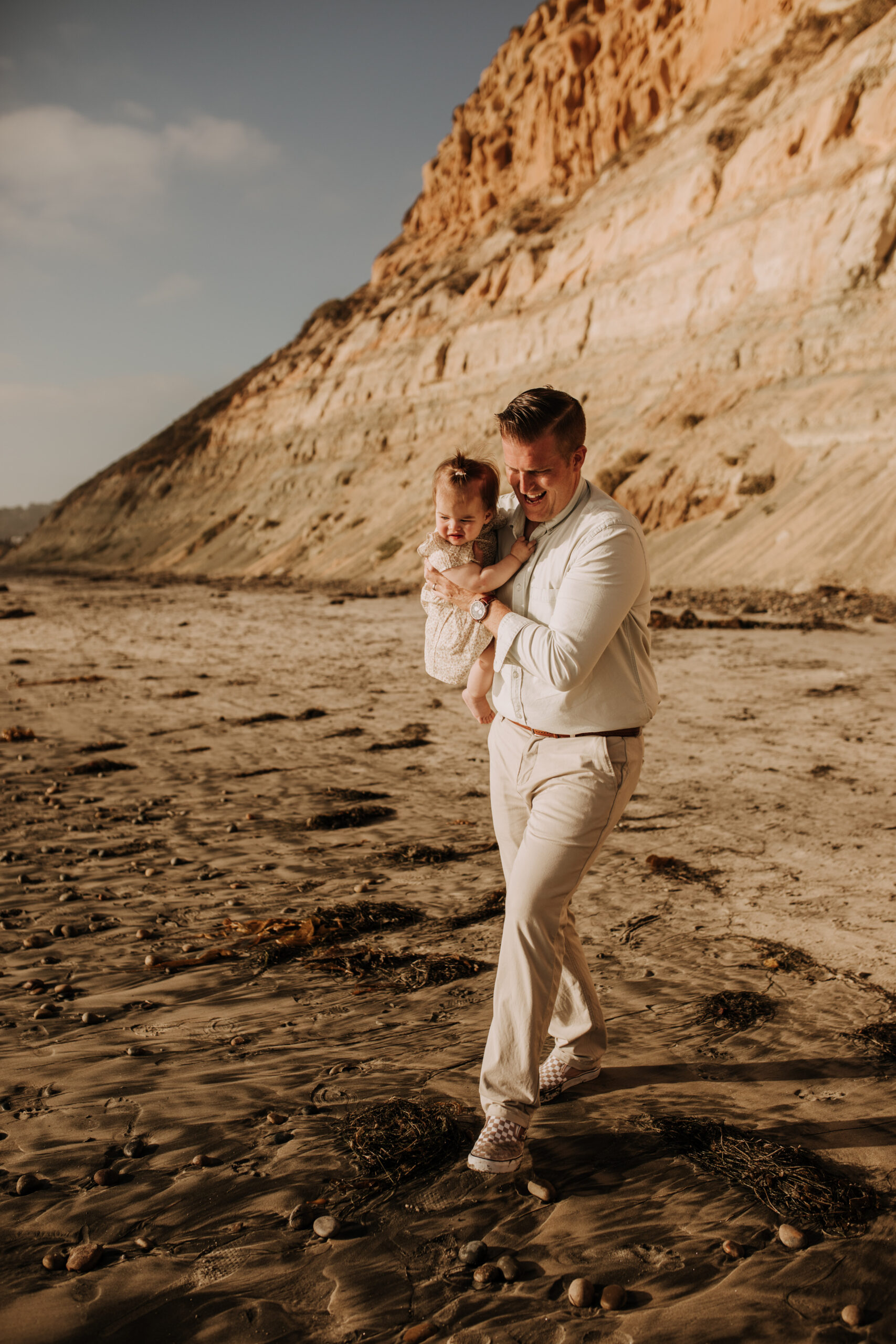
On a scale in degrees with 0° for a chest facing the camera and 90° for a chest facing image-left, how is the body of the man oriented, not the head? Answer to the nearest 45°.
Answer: approximately 45°

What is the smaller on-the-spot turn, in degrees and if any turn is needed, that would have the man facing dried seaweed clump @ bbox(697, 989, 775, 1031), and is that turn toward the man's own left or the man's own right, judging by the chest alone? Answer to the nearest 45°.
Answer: approximately 180°

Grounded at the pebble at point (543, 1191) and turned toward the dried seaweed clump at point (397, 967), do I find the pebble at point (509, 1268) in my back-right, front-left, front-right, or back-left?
back-left

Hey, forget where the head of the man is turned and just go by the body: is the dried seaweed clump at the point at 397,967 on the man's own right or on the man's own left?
on the man's own right

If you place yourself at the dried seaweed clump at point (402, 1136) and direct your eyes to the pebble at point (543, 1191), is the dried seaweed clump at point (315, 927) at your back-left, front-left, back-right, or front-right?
back-left

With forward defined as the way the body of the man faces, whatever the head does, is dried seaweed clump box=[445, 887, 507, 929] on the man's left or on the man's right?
on the man's right

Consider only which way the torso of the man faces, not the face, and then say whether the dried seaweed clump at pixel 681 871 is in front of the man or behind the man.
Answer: behind

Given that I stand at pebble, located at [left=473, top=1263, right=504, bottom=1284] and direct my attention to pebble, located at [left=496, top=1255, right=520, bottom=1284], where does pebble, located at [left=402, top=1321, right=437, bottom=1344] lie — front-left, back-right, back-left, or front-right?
back-right
